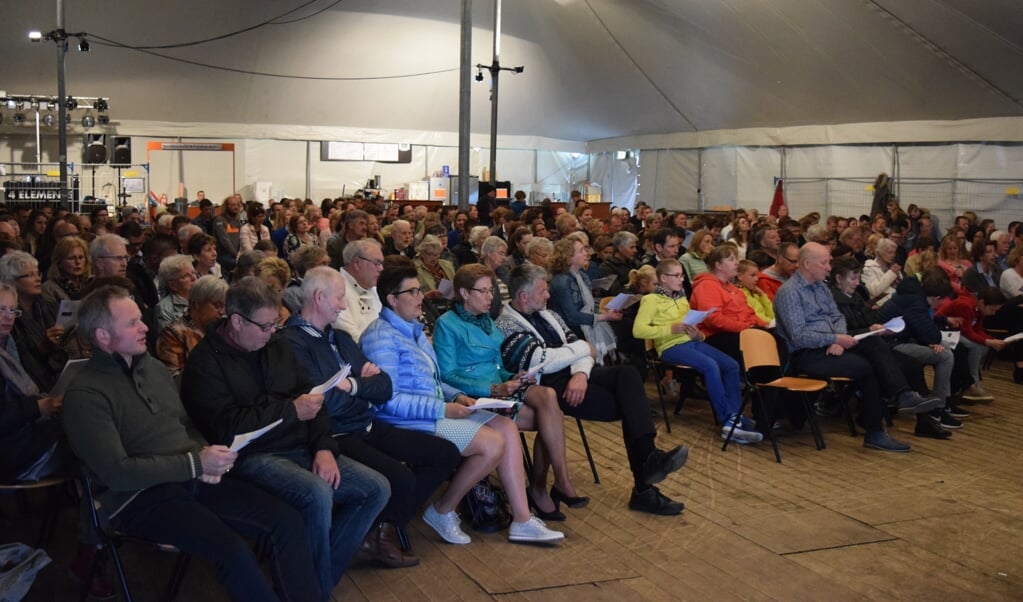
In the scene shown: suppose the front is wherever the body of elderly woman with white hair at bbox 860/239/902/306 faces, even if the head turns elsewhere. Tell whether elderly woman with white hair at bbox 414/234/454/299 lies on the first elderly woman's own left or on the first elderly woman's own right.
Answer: on the first elderly woman's own right

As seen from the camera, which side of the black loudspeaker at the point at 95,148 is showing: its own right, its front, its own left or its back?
front

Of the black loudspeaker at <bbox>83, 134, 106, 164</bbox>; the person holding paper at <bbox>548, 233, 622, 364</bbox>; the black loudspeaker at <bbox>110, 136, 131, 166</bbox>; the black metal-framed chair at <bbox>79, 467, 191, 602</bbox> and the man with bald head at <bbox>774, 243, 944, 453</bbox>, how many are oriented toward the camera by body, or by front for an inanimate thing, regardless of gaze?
2

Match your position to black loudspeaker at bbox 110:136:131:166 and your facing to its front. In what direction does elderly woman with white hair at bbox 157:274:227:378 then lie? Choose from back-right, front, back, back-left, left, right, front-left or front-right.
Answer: front

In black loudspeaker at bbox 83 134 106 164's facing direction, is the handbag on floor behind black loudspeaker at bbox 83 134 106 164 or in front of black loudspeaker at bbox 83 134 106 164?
in front
